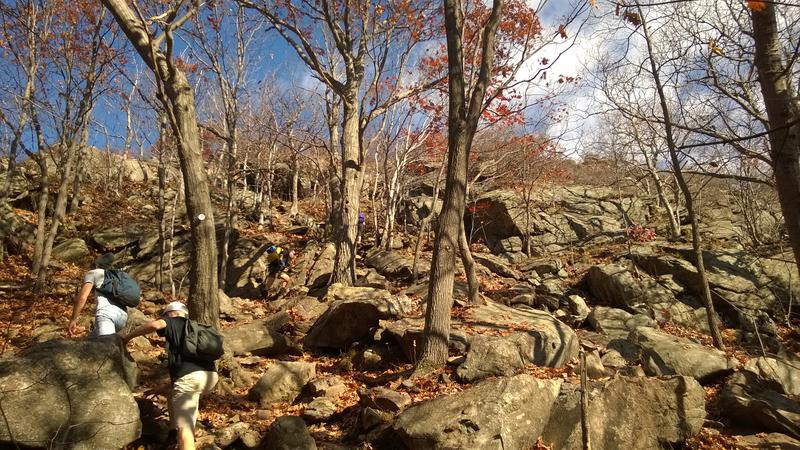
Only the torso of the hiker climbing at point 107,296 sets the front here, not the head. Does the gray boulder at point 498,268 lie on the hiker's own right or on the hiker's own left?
on the hiker's own right

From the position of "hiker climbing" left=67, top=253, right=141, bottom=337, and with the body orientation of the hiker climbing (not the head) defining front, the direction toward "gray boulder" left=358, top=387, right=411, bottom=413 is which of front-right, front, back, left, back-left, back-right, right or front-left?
back

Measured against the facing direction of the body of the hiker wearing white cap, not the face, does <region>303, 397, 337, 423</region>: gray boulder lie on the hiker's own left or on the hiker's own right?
on the hiker's own right

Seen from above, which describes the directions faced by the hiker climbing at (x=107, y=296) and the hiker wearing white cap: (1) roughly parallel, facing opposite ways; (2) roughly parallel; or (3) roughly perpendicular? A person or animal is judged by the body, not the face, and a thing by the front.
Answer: roughly parallel

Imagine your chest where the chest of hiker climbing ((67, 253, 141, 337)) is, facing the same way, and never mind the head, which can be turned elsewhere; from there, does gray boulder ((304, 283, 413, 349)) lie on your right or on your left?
on your right

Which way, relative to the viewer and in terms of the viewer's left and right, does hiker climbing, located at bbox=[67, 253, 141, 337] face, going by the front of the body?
facing away from the viewer and to the left of the viewer

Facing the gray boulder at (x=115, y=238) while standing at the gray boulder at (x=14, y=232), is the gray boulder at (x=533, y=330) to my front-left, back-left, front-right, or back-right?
front-right

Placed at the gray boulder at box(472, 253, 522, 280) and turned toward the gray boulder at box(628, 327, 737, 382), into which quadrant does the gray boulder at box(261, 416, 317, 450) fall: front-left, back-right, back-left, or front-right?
front-right

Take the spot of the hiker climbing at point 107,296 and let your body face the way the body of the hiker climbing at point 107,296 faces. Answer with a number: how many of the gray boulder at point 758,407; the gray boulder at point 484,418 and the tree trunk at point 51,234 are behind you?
2

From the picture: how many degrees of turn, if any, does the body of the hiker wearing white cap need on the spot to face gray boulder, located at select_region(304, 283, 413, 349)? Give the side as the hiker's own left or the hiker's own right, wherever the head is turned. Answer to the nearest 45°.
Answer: approximately 90° to the hiker's own right

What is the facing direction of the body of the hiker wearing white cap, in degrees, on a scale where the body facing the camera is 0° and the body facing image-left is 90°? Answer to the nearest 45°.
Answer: approximately 135°

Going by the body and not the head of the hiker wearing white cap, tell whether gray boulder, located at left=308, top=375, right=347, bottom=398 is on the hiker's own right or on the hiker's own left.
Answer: on the hiker's own right

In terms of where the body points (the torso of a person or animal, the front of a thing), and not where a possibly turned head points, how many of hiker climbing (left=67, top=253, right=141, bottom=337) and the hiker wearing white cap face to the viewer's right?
0

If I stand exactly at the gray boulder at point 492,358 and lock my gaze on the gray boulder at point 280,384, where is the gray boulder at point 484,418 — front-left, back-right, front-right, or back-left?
front-left

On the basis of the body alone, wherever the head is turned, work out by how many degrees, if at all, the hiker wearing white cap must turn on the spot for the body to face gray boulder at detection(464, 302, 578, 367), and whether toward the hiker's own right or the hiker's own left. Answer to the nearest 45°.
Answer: approximately 135° to the hiker's own right

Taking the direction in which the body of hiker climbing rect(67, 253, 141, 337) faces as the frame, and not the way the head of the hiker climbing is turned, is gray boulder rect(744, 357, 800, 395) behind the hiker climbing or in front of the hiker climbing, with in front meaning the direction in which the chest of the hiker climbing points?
behind

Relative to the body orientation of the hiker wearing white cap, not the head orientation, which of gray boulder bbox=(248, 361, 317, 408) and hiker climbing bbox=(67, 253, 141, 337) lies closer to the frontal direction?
the hiker climbing
